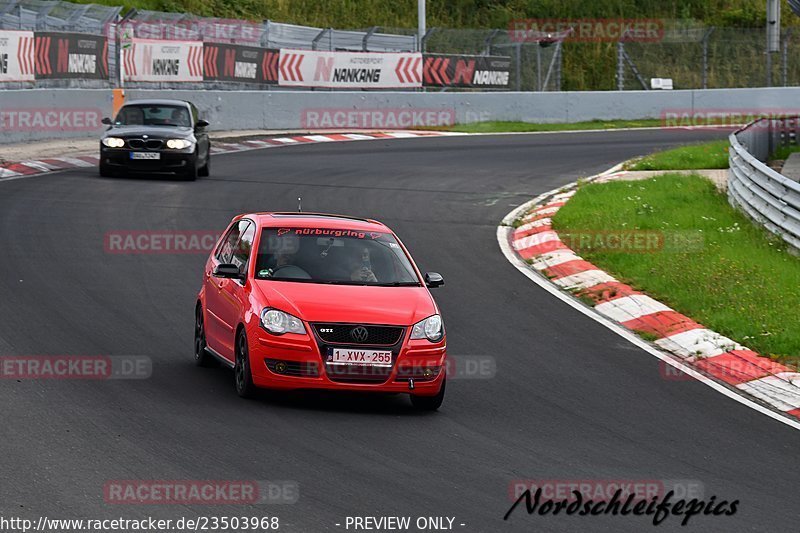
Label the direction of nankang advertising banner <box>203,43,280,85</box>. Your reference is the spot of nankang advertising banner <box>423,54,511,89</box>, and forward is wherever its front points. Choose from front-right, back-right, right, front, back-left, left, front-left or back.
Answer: front-right

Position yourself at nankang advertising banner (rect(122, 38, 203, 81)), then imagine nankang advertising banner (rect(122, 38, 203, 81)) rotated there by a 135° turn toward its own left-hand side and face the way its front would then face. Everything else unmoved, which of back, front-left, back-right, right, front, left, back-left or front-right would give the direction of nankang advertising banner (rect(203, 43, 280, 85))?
front

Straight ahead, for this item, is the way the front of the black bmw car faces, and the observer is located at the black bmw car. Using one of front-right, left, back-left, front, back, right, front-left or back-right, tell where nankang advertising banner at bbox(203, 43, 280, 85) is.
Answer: back

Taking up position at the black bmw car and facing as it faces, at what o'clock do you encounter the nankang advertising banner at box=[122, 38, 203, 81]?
The nankang advertising banner is roughly at 6 o'clock from the black bmw car.

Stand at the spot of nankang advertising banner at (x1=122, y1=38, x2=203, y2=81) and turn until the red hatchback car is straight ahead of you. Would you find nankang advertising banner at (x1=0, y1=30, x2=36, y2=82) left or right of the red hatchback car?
right

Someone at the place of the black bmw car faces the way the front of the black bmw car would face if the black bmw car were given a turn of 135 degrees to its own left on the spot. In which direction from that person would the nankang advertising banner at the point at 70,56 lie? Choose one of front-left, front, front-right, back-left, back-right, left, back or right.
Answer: front-left

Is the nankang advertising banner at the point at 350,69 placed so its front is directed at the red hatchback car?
yes

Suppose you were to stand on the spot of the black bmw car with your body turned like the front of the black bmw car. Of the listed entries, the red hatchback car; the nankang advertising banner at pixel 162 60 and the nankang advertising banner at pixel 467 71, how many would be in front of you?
1

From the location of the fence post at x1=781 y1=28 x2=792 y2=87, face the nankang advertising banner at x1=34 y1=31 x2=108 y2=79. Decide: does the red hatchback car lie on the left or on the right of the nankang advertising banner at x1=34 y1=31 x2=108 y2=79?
left

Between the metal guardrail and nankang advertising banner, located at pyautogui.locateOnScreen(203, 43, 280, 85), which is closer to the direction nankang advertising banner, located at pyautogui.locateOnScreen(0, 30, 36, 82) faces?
the metal guardrail
